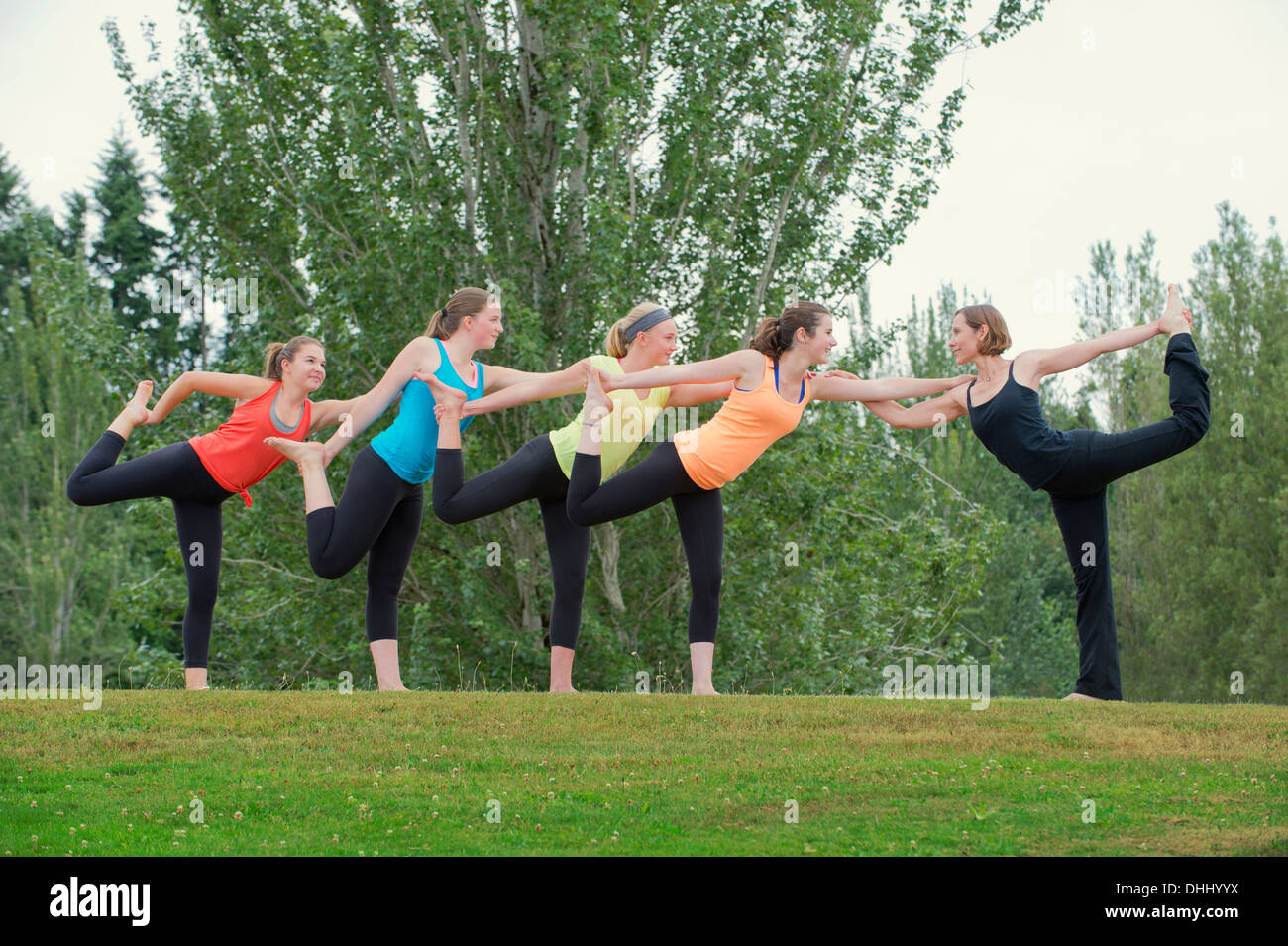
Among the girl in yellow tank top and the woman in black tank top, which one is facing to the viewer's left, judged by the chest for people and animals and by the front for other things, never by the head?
the woman in black tank top

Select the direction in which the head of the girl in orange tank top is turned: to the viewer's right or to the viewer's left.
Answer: to the viewer's right

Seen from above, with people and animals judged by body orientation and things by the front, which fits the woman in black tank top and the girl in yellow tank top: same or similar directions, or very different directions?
very different directions

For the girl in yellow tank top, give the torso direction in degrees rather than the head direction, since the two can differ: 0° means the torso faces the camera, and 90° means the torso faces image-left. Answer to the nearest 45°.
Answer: approximately 270°

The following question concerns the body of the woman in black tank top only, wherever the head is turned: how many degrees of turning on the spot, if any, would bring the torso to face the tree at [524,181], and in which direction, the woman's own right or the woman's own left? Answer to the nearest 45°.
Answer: approximately 45° to the woman's own right

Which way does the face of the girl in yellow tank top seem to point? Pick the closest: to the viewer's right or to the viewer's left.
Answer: to the viewer's right

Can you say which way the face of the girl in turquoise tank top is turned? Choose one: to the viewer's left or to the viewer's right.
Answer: to the viewer's right

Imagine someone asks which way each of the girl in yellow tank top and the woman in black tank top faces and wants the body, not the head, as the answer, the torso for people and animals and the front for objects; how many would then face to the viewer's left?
1

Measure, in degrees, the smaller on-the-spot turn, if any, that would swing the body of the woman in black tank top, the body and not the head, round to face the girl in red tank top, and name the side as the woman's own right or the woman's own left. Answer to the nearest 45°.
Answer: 0° — they already face them

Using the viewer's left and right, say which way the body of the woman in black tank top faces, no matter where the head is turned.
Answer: facing to the left of the viewer
